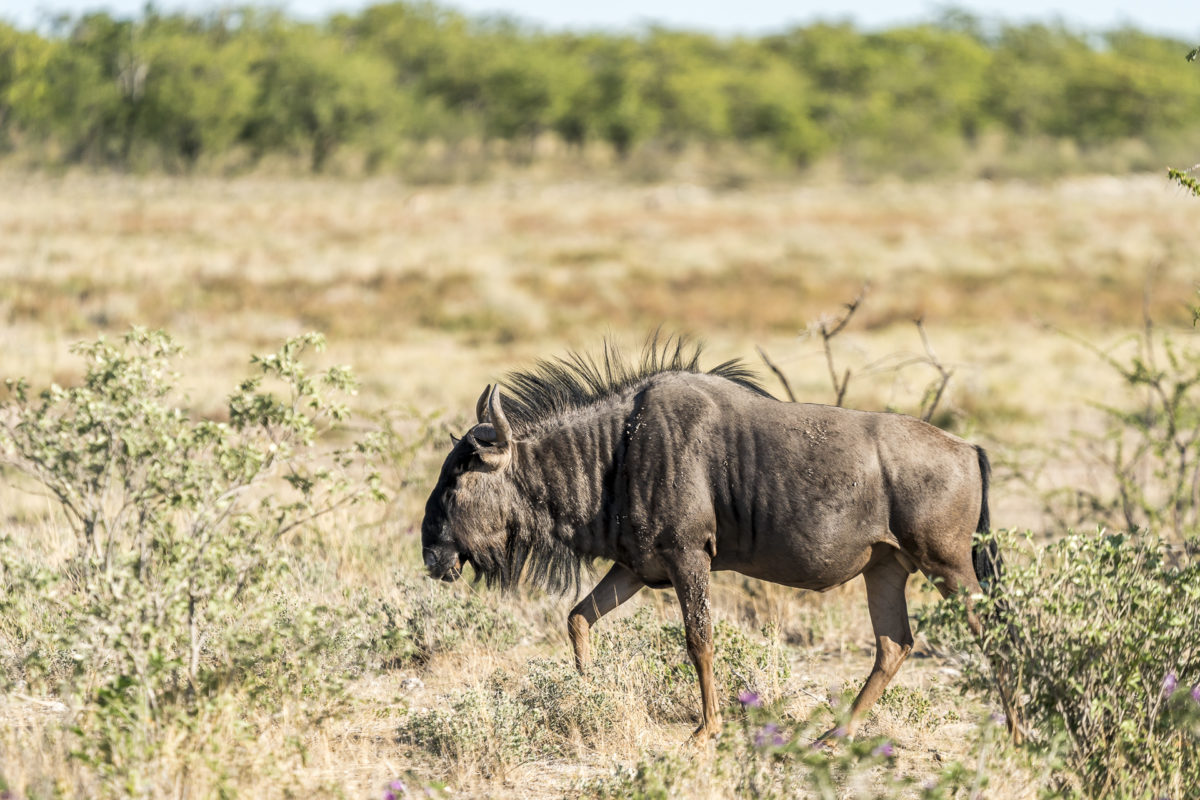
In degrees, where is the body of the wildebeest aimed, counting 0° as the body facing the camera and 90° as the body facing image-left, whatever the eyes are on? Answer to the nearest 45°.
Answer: approximately 90°

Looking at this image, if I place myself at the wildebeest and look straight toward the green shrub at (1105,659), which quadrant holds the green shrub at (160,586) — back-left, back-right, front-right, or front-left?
back-right

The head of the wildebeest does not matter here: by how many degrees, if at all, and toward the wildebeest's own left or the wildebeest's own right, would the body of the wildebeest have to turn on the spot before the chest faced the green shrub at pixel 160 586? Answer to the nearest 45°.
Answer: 0° — it already faces it

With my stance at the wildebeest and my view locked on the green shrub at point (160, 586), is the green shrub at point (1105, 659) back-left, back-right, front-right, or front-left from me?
back-left

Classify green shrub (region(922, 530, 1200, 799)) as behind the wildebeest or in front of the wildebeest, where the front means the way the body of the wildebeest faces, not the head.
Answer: behind
